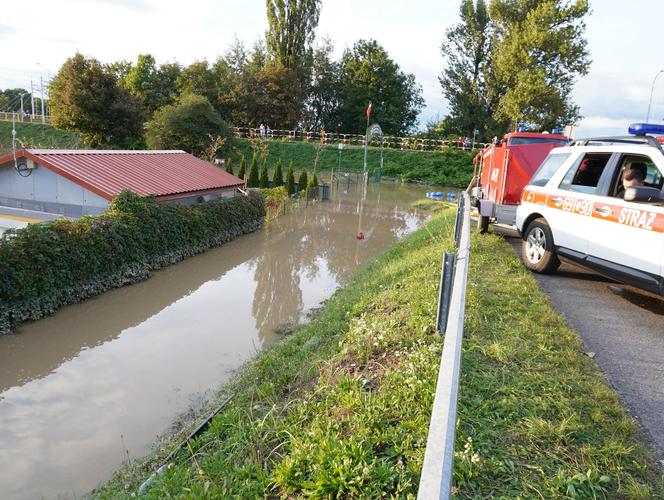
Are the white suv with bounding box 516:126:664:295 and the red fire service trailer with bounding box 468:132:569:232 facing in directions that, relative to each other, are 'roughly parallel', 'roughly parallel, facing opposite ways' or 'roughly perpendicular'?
roughly parallel

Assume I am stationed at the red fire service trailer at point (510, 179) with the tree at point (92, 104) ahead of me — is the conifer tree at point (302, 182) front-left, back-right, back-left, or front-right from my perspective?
front-right

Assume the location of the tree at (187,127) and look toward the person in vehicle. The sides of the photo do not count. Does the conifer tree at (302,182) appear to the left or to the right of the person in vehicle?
left
